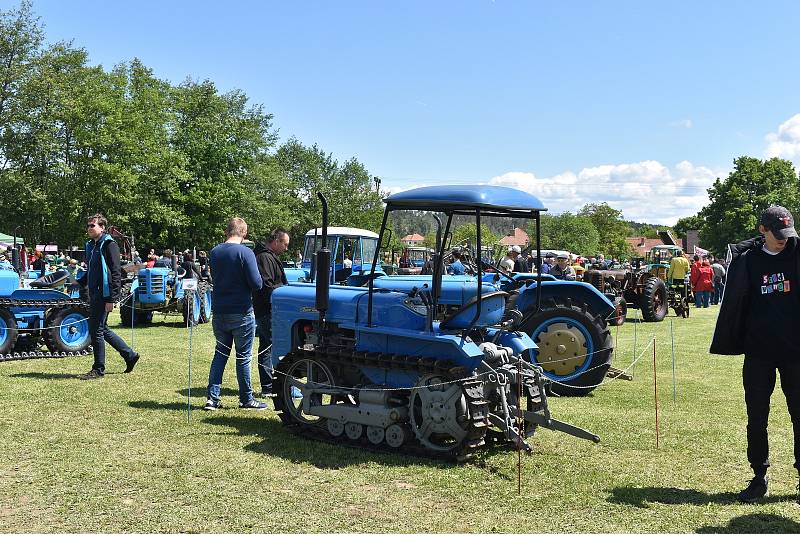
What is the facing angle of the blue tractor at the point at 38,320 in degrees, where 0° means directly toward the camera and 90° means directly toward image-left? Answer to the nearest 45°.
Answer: approximately 90°

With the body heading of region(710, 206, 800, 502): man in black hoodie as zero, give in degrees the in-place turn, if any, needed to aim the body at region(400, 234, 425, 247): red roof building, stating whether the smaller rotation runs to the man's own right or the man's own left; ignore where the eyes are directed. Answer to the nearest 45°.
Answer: approximately 135° to the man's own right

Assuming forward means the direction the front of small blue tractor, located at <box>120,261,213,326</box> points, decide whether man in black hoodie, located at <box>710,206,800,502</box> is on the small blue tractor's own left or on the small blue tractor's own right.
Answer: on the small blue tractor's own left

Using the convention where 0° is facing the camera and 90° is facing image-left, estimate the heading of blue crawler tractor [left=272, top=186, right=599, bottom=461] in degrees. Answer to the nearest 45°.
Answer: approximately 135°

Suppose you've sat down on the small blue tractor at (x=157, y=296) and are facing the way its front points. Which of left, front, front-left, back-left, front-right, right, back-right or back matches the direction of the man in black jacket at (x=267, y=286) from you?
front-left

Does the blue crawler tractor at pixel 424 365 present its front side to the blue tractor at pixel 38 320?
yes

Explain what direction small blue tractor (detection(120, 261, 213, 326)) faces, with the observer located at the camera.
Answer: facing the viewer and to the left of the viewer

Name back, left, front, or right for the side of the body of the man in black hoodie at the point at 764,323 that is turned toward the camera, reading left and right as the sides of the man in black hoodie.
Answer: front

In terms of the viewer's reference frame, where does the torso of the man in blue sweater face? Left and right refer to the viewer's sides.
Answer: facing away from the viewer and to the right of the viewer

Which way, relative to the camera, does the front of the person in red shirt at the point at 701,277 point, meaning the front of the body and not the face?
away from the camera

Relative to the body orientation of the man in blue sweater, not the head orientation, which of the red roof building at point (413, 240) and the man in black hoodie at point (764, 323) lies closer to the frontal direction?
the red roof building

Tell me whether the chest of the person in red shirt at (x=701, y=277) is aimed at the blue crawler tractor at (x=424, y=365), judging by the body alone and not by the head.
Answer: no
